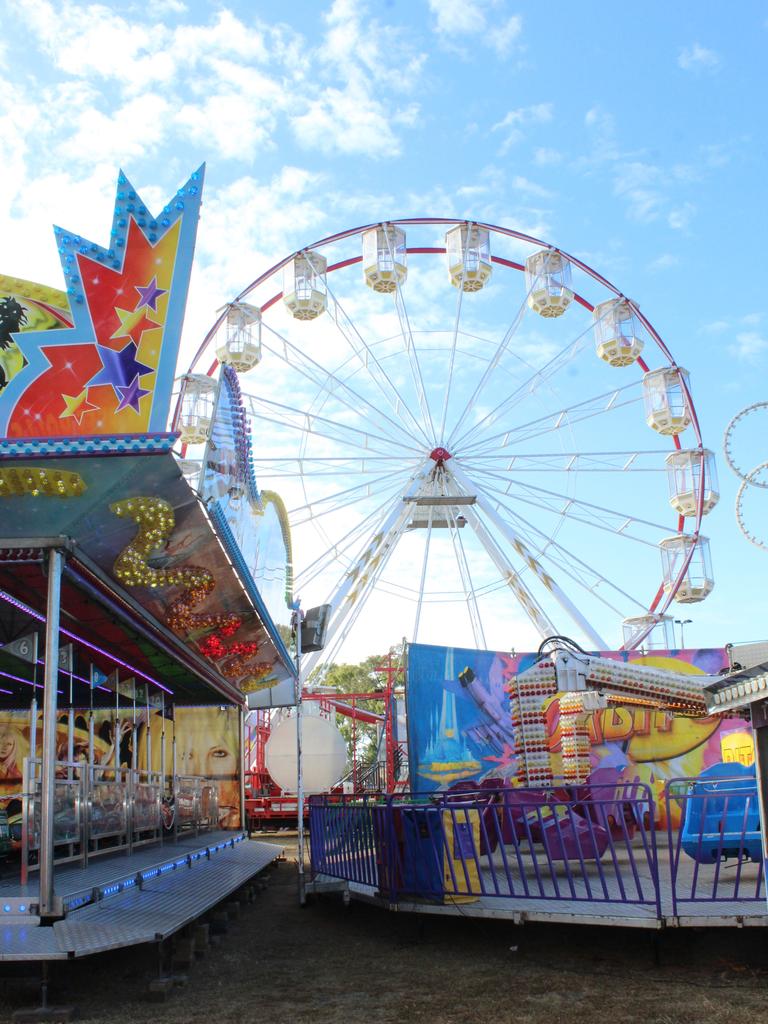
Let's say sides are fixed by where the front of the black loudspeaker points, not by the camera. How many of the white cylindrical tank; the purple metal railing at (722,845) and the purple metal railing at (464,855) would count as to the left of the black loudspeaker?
1

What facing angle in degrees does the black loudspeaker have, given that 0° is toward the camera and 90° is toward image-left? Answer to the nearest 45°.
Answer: approximately 270°

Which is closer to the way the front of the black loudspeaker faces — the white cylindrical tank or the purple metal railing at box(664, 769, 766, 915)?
the purple metal railing

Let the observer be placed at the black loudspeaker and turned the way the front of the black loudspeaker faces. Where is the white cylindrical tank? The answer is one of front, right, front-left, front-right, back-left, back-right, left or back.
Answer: left

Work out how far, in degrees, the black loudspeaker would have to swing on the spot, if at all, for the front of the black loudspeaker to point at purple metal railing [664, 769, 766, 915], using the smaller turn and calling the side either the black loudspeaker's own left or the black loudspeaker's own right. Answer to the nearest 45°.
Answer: approximately 45° to the black loudspeaker's own right

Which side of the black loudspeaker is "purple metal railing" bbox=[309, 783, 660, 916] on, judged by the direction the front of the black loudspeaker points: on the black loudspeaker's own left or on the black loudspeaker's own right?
on the black loudspeaker's own right
